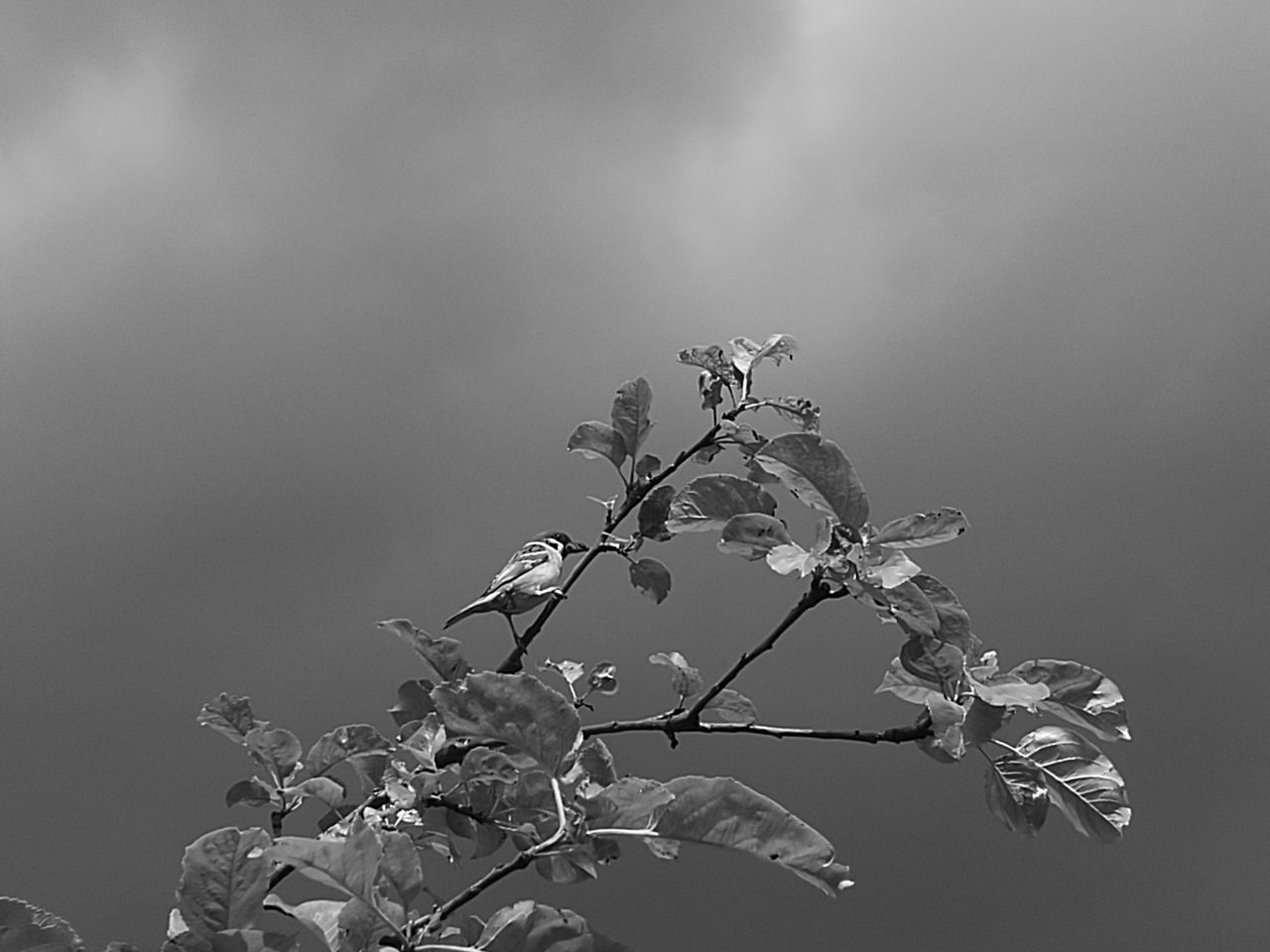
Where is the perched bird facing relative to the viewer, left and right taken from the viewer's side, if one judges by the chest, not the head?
facing to the right of the viewer
